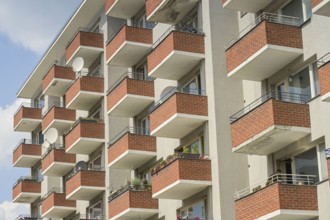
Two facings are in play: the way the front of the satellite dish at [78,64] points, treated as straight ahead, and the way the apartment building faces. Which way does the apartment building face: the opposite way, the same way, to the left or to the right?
the same way

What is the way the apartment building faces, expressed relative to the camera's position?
facing the viewer and to the left of the viewer

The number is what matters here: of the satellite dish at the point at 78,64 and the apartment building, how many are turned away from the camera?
0

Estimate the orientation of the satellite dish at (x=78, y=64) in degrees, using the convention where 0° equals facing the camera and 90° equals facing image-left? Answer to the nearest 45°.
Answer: approximately 45°
